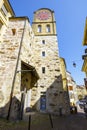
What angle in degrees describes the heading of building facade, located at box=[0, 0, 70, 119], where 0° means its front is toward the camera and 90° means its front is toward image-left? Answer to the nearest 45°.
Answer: approximately 0°
